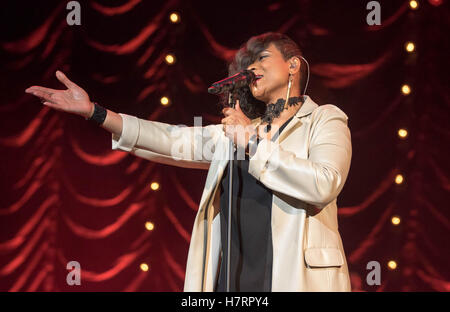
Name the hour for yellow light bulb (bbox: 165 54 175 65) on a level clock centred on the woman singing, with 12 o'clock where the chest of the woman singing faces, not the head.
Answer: The yellow light bulb is roughly at 4 o'clock from the woman singing.

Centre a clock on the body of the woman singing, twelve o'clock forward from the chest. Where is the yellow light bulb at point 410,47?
The yellow light bulb is roughly at 6 o'clock from the woman singing.

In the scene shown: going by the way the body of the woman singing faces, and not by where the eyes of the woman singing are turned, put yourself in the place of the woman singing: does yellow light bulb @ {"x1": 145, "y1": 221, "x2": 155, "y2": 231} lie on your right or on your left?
on your right

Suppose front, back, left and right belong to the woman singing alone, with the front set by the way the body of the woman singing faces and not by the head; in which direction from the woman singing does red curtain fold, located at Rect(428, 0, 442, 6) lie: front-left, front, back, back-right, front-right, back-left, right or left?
back

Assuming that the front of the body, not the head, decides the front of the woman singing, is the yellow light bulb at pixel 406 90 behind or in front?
behind

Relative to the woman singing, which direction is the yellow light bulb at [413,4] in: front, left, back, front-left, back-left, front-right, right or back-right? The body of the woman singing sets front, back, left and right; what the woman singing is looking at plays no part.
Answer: back

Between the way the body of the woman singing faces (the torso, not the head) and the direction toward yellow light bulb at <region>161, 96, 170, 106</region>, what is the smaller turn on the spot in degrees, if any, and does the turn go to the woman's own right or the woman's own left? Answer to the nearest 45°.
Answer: approximately 135° to the woman's own right

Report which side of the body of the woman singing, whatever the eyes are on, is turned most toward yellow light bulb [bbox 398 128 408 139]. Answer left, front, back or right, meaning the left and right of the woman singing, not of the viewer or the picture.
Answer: back

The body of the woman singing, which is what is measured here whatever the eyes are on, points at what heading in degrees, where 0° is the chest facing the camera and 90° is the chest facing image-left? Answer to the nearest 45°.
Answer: approximately 45°
